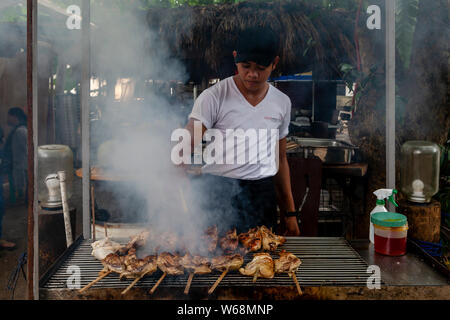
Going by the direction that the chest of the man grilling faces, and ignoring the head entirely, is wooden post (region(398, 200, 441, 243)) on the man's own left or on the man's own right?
on the man's own left

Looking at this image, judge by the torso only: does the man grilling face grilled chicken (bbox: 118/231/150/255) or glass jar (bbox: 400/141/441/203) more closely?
the grilled chicken

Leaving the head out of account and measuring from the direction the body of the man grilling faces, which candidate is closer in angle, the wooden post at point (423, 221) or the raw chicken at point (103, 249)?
the raw chicken

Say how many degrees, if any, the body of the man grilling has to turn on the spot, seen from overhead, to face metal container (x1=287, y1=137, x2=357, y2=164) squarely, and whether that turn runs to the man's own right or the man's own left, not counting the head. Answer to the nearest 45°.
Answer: approximately 135° to the man's own left

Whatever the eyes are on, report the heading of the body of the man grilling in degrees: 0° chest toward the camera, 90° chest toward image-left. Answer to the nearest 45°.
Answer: approximately 0°

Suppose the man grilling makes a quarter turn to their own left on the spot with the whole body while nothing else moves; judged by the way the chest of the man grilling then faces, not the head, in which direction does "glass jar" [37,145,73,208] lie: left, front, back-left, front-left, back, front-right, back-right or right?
back

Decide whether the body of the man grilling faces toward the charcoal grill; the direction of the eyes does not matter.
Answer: yes
